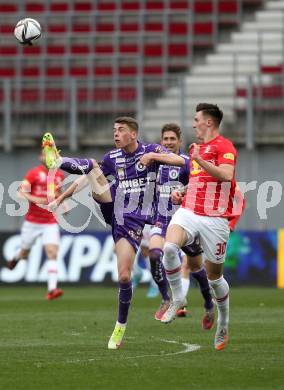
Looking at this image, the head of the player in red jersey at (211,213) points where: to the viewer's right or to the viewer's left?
to the viewer's left

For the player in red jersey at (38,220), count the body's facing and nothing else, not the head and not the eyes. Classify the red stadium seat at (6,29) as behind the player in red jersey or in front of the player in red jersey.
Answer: behind

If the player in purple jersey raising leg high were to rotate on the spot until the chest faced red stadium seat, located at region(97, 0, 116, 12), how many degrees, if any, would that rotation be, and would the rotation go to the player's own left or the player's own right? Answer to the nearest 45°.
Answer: approximately 135° to the player's own right

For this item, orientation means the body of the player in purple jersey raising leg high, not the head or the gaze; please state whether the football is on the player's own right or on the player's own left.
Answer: on the player's own right

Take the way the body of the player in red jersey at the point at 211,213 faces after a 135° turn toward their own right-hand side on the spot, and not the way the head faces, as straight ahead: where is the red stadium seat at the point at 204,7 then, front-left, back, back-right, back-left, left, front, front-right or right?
front

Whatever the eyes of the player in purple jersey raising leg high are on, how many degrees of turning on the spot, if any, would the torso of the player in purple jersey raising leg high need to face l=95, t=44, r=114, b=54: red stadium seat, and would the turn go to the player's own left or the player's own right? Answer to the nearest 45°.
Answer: approximately 135° to the player's own right

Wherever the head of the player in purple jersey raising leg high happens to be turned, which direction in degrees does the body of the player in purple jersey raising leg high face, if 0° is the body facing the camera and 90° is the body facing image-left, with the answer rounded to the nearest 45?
approximately 45°

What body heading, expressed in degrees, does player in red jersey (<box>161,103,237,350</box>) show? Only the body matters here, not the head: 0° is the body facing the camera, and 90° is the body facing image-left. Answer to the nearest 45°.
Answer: approximately 45°

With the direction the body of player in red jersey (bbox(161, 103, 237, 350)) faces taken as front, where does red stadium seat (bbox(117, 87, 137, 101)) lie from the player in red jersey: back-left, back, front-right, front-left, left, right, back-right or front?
back-right

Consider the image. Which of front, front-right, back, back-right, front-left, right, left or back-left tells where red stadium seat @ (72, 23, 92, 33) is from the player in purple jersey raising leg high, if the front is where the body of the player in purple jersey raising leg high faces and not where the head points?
back-right

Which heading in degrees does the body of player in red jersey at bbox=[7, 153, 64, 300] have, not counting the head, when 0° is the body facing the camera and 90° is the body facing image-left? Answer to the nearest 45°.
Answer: approximately 315°
